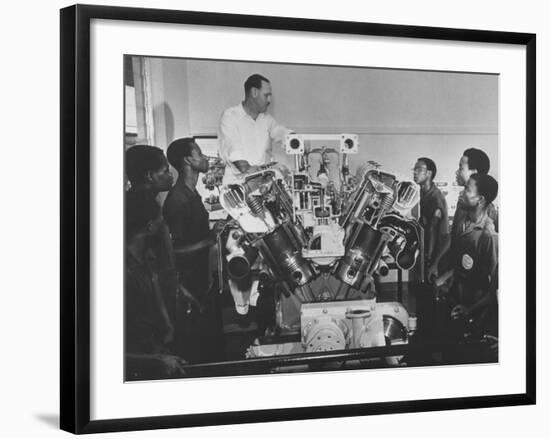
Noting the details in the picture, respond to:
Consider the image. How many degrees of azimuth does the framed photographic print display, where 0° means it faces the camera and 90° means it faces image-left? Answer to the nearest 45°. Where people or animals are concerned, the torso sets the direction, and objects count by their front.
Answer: approximately 315°
